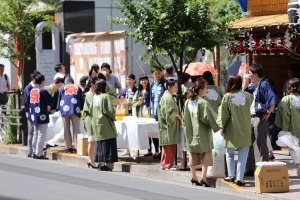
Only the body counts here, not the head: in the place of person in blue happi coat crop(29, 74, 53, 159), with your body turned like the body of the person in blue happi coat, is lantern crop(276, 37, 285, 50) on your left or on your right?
on your right

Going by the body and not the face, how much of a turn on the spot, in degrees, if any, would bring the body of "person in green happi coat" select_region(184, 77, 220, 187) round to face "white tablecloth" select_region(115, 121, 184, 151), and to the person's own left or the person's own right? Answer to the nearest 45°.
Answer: approximately 90° to the person's own left

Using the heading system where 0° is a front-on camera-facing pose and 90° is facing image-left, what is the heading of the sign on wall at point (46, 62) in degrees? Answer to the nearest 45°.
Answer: approximately 0°

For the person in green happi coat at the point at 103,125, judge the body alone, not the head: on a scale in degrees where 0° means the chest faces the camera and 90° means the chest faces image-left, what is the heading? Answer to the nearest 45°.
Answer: approximately 225°

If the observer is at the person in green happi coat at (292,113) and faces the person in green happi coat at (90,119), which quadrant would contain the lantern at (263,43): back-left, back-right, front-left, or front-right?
front-right

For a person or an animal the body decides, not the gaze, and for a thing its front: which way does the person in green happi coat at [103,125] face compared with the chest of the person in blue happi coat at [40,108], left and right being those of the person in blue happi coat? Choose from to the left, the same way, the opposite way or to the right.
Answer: the same way

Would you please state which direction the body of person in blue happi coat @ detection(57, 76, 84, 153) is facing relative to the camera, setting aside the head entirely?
away from the camera

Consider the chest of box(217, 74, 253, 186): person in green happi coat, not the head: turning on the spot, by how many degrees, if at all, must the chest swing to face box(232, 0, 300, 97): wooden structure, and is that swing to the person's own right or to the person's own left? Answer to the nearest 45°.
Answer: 0° — they already face it

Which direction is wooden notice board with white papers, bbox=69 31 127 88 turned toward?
toward the camera

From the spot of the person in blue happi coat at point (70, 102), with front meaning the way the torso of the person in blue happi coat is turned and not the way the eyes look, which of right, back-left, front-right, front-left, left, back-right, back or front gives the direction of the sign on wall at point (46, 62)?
front

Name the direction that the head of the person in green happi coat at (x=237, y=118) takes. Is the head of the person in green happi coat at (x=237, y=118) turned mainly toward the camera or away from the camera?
away from the camera

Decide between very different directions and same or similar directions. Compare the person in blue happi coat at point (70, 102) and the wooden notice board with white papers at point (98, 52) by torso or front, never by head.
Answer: very different directions
